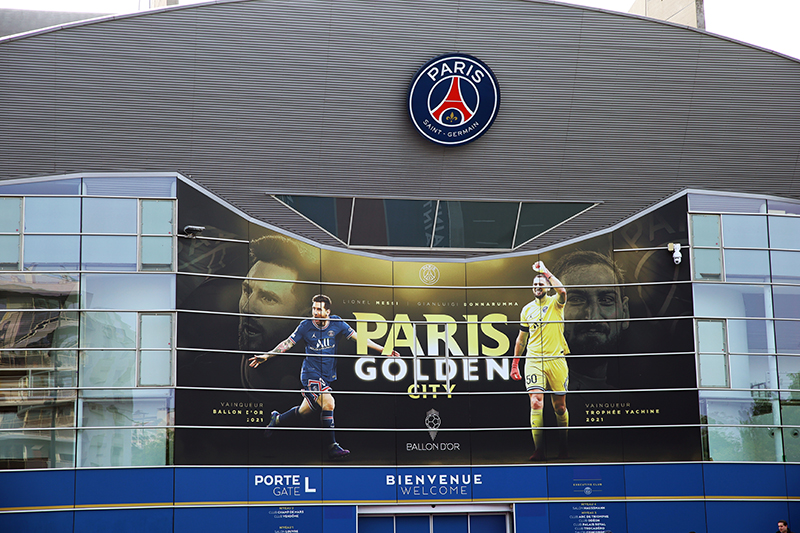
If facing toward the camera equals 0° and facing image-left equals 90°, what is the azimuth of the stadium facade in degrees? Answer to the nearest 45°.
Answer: approximately 0°
